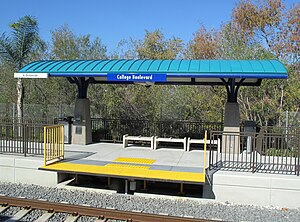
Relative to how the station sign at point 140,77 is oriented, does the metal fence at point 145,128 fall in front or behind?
behind

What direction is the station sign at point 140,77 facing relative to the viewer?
toward the camera

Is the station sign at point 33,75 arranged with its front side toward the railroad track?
yes

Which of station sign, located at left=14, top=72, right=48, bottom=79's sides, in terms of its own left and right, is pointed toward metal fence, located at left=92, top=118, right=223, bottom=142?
left

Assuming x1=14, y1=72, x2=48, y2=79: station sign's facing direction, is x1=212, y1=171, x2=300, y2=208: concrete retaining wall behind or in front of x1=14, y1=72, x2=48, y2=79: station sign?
in front

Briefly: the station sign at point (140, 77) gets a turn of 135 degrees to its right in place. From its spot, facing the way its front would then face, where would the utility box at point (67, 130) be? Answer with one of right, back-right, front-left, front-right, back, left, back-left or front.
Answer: front

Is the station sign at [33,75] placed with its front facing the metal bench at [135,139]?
no

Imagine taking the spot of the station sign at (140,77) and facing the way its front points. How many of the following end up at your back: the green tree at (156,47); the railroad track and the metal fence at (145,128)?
2

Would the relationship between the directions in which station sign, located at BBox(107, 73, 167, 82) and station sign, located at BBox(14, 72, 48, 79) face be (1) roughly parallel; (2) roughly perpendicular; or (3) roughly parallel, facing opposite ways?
roughly parallel

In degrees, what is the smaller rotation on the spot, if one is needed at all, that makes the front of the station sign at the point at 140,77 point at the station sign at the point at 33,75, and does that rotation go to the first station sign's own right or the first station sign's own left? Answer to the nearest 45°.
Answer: approximately 90° to the first station sign's own right

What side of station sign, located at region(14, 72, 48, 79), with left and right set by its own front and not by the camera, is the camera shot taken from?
front

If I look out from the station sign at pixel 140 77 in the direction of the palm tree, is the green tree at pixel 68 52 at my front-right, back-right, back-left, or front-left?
front-right

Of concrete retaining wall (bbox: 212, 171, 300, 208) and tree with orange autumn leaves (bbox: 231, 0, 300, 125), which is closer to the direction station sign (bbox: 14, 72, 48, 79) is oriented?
the concrete retaining wall

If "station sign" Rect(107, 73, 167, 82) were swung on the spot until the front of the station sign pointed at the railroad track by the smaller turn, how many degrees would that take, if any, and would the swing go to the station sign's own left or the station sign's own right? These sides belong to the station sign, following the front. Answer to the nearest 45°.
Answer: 0° — it already faces it

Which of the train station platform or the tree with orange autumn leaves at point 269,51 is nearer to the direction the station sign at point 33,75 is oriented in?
the train station platform

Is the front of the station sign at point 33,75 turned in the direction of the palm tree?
no

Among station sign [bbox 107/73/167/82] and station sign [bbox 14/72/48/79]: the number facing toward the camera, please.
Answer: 2

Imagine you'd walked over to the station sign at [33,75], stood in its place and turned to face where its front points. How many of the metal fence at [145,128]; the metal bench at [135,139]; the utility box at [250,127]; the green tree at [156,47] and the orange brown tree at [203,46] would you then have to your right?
0

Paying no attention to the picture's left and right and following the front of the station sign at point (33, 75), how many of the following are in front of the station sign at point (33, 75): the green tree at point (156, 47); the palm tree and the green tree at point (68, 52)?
0
